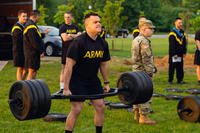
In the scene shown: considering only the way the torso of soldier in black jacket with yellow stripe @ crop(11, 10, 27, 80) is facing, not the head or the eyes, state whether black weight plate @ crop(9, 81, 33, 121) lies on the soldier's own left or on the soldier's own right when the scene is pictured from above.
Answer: on the soldier's own right

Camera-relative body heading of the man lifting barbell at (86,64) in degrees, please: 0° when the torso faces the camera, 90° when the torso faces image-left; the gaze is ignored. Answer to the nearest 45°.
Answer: approximately 315°

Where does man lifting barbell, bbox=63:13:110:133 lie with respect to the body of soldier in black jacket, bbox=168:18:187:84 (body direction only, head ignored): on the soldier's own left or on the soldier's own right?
on the soldier's own right

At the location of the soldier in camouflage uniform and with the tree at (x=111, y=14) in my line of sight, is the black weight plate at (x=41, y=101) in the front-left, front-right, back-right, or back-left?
back-left

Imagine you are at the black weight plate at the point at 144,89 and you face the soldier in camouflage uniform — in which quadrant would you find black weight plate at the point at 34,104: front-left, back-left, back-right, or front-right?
back-left
